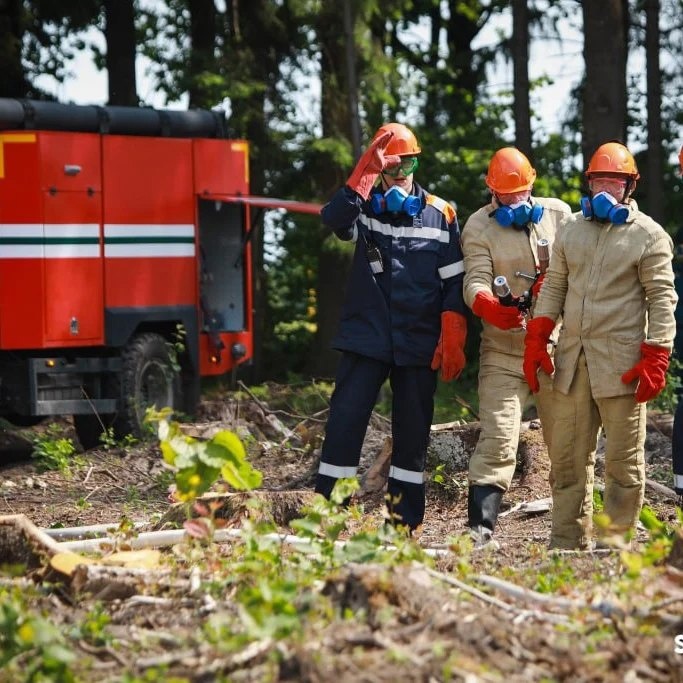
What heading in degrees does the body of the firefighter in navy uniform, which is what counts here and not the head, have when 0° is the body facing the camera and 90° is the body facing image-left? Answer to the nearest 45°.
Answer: approximately 0°

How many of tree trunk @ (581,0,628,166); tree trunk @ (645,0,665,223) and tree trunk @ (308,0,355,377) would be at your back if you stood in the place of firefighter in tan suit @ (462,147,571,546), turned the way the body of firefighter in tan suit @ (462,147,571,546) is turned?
3

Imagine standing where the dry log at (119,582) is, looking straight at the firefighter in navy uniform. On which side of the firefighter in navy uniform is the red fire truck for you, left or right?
left

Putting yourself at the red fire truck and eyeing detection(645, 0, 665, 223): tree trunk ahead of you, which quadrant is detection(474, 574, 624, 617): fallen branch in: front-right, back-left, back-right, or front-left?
back-right

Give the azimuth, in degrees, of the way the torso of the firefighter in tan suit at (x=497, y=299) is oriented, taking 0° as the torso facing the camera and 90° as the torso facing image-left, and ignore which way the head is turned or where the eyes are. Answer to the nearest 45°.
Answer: approximately 0°

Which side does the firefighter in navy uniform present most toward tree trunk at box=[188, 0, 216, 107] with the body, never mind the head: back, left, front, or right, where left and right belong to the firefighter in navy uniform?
back

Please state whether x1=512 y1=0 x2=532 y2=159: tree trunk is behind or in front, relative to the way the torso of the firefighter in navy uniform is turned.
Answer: behind

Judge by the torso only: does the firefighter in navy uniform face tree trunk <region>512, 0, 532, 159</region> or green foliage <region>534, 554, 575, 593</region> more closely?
the green foliage

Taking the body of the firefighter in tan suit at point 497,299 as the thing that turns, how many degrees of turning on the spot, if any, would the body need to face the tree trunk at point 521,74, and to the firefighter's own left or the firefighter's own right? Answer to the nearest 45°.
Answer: approximately 180°
